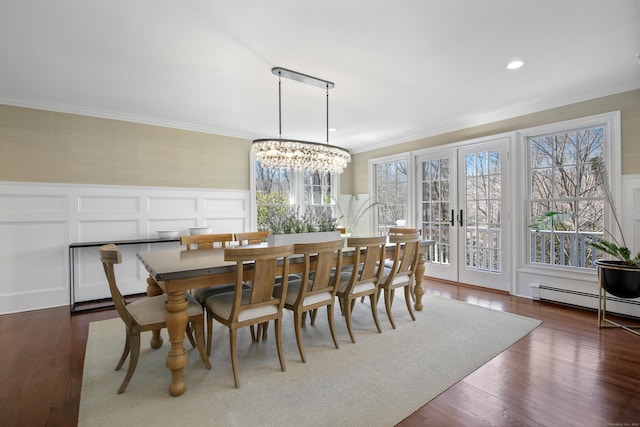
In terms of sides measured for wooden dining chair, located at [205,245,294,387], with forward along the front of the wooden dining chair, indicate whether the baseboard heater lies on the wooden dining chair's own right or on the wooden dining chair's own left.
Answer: on the wooden dining chair's own right

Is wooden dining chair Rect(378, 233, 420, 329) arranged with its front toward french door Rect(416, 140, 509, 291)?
no

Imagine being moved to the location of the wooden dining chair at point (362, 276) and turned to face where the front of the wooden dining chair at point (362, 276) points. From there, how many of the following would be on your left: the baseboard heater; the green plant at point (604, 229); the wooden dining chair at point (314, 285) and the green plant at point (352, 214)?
1

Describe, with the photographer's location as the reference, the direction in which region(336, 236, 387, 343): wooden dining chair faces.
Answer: facing away from the viewer and to the left of the viewer

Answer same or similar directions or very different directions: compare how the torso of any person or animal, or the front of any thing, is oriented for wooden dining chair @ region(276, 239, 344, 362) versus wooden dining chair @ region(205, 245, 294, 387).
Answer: same or similar directions

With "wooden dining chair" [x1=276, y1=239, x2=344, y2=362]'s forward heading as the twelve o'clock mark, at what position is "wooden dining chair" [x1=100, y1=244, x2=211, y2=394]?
"wooden dining chair" [x1=100, y1=244, x2=211, y2=394] is roughly at 10 o'clock from "wooden dining chair" [x1=276, y1=239, x2=344, y2=362].

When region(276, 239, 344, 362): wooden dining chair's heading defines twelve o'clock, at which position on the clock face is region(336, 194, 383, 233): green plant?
The green plant is roughly at 2 o'clock from the wooden dining chair.

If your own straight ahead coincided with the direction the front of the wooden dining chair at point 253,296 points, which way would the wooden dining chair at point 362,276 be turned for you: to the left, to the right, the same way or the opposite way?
the same way

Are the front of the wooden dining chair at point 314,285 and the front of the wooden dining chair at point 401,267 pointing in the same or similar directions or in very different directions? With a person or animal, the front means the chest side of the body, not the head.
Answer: same or similar directions

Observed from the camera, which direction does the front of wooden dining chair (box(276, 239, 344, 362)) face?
facing away from the viewer and to the left of the viewer

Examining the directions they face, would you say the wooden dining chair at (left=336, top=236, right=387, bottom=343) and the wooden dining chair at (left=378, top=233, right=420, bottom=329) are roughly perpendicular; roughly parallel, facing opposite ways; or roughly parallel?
roughly parallel

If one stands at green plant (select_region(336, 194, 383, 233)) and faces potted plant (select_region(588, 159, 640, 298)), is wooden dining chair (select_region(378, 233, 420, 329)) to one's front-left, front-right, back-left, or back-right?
front-right

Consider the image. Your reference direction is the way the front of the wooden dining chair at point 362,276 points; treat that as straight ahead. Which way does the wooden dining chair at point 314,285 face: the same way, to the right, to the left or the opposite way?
the same way

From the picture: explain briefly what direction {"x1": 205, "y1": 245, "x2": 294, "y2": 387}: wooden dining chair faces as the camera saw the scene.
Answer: facing away from the viewer and to the left of the viewer

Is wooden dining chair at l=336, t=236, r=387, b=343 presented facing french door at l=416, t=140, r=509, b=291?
no

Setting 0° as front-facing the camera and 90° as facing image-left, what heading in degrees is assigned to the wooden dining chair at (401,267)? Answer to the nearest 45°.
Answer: approximately 135°

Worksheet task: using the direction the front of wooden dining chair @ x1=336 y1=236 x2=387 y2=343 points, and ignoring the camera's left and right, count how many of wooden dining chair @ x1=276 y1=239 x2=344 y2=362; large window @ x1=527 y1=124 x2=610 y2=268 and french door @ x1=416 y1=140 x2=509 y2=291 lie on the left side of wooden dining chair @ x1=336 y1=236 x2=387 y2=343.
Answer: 1

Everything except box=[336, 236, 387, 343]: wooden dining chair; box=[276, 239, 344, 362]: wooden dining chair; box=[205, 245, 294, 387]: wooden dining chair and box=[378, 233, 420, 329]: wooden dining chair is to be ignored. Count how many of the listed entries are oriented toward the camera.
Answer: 0

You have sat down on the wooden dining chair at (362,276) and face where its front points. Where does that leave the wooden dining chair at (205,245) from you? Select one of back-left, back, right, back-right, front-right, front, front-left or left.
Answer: front-left
